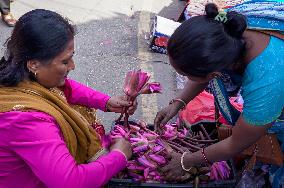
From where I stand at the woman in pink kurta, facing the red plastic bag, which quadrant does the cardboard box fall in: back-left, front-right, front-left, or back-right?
front-left

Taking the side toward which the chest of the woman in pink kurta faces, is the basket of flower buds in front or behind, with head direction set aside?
in front

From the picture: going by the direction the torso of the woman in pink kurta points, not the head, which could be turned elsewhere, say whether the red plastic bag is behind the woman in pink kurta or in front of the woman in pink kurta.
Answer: in front

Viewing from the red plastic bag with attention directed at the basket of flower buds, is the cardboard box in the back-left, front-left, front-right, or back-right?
back-right

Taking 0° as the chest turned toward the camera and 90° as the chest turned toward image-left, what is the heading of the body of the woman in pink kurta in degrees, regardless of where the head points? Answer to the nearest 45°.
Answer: approximately 270°

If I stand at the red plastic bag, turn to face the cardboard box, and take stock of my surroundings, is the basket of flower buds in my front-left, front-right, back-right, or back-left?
back-left

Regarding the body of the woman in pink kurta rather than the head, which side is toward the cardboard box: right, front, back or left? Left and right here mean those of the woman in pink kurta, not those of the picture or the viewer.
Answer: left

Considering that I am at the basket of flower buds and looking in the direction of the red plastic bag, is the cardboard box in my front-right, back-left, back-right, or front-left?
front-left
